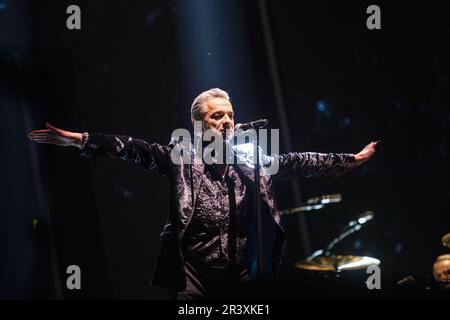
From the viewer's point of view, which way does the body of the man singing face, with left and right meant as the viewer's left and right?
facing the viewer and to the right of the viewer

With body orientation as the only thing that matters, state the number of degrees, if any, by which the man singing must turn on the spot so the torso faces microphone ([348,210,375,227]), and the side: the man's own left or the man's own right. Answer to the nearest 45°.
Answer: approximately 90° to the man's own left

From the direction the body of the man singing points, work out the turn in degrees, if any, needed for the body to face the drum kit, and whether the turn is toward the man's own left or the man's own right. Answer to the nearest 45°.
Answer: approximately 90° to the man's own left
